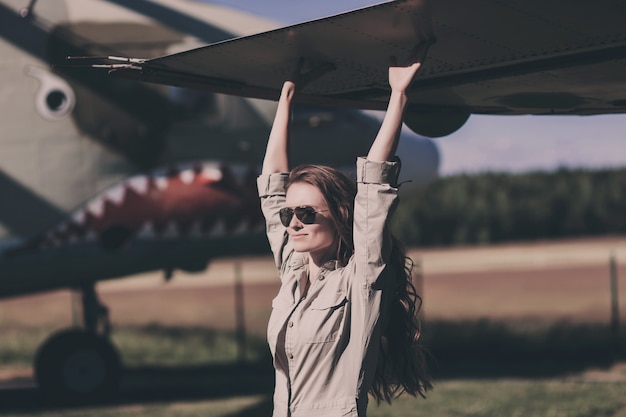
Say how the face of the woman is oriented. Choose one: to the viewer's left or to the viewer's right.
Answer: to the viewer's left

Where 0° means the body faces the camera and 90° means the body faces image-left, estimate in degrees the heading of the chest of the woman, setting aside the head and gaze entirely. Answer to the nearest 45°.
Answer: approximately 45°
